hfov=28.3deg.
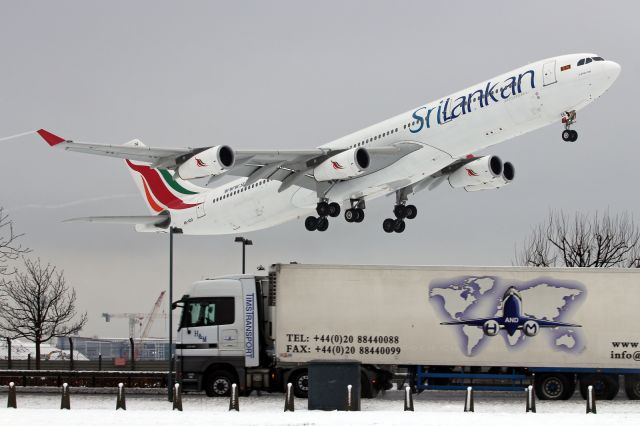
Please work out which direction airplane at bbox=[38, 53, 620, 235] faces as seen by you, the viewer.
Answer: facing the viewer and to the right of the viewer

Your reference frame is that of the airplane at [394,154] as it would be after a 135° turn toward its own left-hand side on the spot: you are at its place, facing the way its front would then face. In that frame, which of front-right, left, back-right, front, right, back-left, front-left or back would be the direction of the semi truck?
back

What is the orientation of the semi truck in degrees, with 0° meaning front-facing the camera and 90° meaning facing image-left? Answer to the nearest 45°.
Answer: approximately 90°
